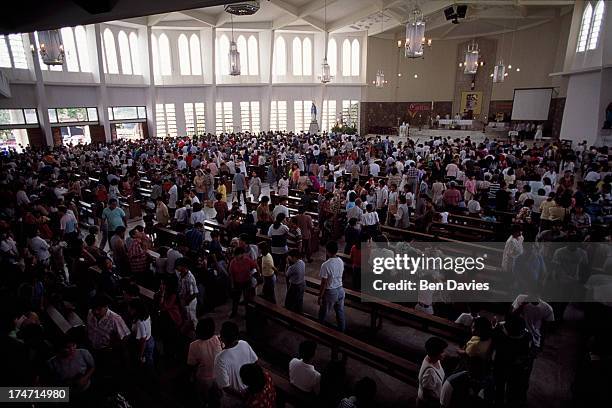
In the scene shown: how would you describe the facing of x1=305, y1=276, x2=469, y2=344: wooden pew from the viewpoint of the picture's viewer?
facing away from the viewer and to the right of the viewer

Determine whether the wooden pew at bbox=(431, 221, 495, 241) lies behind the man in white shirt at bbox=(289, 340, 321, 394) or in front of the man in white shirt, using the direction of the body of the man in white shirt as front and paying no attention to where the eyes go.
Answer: in front

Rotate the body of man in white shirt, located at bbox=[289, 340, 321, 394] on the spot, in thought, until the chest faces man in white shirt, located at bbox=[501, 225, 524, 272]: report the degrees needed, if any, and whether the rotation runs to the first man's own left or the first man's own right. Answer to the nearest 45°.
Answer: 0° — they already face them

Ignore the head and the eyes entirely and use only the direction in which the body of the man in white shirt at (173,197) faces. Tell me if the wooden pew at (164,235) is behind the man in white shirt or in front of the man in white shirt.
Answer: behind

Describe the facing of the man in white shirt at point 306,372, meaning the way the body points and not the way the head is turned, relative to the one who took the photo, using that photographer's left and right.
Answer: facing away from the viewer and to the right of the viewer

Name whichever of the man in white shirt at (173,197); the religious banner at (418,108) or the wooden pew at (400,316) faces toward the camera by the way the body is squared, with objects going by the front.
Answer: the religious banner

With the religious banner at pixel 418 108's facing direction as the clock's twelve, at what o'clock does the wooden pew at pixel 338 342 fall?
The wooden pew is roughly at 12 o'clock from the religious banner.

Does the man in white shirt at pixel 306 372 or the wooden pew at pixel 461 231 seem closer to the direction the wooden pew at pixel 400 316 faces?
the wooden pew

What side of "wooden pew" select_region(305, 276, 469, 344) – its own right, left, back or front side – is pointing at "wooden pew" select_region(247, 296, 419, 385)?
back

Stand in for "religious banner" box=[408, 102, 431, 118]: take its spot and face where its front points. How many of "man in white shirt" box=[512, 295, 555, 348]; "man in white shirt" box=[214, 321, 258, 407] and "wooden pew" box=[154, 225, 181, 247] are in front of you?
3

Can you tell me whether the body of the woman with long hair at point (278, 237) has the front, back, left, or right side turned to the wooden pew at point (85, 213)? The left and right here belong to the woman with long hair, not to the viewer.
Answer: left

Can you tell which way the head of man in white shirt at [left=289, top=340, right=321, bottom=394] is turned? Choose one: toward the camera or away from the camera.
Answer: away from the camera

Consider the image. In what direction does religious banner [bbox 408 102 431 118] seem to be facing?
toward the camera

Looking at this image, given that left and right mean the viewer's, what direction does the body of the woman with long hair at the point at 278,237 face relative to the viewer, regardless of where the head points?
facing away from the viewer and to the right of the viewer

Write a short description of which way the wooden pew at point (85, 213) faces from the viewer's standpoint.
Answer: facing away from the viewer and to the right of the viewer
